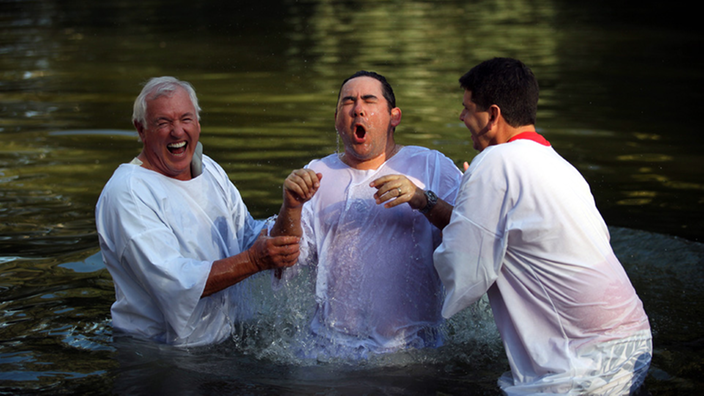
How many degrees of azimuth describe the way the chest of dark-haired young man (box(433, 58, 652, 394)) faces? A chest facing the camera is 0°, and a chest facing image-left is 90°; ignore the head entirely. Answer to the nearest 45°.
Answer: approximately 135°

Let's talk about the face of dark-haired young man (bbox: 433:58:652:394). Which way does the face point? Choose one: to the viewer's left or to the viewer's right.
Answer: to the viewer's left

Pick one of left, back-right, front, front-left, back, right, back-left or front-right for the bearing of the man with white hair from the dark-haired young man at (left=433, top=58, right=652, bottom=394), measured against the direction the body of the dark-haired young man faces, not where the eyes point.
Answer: front-left

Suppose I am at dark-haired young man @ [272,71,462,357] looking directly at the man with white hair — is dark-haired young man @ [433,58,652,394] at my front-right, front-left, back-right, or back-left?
back-left

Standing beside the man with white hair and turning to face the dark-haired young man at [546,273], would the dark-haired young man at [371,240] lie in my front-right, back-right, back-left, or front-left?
front-left

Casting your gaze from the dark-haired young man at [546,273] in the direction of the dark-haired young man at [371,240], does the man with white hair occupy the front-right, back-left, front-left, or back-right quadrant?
front-left

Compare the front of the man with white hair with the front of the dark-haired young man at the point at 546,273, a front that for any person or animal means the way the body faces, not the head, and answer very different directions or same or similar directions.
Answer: very different directions

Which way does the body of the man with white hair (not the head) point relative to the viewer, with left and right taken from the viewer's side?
facing the viewer and to the right of the viewer

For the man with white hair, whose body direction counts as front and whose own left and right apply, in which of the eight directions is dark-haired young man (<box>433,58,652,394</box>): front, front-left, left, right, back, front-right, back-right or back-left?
front

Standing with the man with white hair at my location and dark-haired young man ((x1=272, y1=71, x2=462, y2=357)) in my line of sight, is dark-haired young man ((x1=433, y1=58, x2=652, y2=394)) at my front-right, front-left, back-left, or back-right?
front-right
